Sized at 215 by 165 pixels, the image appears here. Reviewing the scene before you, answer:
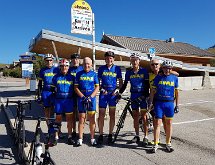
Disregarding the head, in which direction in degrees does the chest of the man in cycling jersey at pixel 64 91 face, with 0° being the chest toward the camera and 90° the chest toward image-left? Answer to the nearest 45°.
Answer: approximately 0°

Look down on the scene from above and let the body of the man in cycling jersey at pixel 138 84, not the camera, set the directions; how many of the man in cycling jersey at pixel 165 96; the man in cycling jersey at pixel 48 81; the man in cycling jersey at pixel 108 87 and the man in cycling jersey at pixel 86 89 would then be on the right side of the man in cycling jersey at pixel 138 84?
3

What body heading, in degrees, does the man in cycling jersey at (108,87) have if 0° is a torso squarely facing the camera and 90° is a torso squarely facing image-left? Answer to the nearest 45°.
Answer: approximately 0°

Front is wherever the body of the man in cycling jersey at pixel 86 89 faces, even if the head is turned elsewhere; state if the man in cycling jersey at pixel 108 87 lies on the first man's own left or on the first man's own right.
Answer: on the first man's own left

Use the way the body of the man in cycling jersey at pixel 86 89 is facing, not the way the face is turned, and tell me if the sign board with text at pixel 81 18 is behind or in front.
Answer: behind
